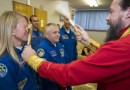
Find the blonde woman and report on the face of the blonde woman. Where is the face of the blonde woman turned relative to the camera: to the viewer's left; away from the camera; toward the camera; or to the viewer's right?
to the viewer's right

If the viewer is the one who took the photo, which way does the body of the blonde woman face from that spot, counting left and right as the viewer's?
facing to the right of the viewer

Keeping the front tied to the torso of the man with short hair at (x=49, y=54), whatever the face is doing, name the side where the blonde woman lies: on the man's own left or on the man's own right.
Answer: on the man's own right

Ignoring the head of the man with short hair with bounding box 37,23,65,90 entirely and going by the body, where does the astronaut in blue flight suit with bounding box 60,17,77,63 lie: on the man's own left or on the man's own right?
on the man's own left

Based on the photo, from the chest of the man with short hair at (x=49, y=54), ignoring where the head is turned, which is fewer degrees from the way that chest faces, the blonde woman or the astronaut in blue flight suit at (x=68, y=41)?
the blonde woman

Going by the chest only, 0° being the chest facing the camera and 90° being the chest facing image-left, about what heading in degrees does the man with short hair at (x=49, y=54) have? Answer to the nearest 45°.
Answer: approximately 315°
